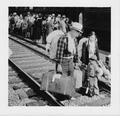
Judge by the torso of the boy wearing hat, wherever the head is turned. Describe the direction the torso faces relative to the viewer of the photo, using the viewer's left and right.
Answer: facing the viewer and to the right of the viewer
